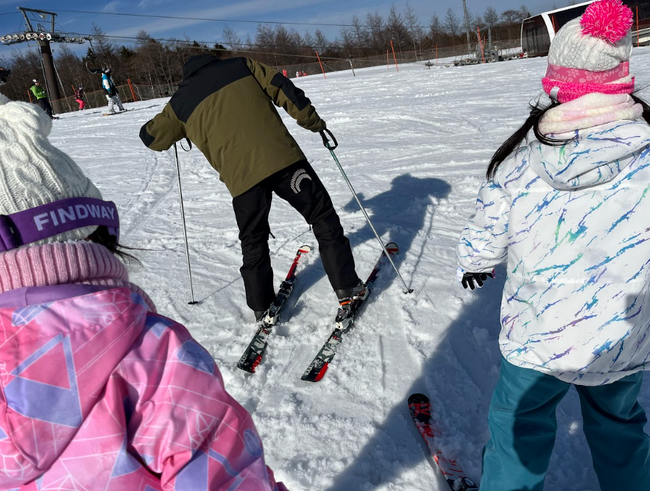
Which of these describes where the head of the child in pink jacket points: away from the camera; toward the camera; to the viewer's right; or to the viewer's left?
away from the camera

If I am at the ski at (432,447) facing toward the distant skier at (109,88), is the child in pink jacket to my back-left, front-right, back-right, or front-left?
back-left

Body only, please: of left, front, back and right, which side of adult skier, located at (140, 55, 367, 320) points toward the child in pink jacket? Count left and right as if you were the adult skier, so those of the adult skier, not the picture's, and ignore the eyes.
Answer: back

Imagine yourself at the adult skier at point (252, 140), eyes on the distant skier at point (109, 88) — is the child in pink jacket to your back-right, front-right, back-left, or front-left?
back-left

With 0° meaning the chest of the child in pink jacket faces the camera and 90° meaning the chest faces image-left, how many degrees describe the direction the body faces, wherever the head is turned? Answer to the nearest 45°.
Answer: approximately 180°

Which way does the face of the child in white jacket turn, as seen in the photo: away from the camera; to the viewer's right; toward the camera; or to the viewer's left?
away from the camera

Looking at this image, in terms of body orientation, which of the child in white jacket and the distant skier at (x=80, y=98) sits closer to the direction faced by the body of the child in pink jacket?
the distant skier

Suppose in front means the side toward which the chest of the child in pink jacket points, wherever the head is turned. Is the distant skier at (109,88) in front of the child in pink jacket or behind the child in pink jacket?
in front

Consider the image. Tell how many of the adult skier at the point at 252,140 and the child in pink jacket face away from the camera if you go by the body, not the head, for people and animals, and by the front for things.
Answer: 2

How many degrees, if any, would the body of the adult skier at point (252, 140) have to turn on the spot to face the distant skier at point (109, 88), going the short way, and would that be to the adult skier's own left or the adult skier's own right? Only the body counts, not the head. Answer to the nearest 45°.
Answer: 0° — they already face them

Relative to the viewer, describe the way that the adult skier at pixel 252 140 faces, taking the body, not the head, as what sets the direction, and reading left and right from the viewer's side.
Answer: facing away from the viewer

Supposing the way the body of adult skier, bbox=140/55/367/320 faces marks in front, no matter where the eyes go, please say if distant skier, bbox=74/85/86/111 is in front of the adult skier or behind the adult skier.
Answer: in front

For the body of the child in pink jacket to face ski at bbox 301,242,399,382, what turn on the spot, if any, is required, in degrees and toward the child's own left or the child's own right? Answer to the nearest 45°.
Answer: approximately 45° to the child's own right
